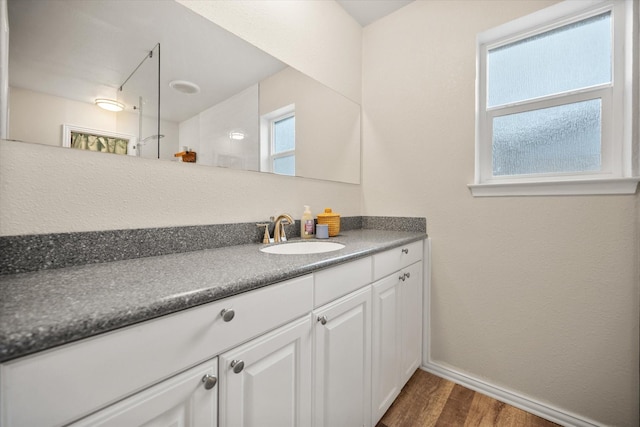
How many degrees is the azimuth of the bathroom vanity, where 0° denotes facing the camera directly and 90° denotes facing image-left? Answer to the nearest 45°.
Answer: approximately 315°

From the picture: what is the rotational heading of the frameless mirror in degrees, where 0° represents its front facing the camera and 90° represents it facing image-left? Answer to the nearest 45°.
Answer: approximately 315°

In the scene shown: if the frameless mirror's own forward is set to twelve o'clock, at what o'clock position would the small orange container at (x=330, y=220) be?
The small orange container is roughly at 10 o'clock from the frameless mirror.

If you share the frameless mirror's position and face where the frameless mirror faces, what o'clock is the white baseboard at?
The white baseboard is roughly at 11 o'clock from the frameless mirror.
